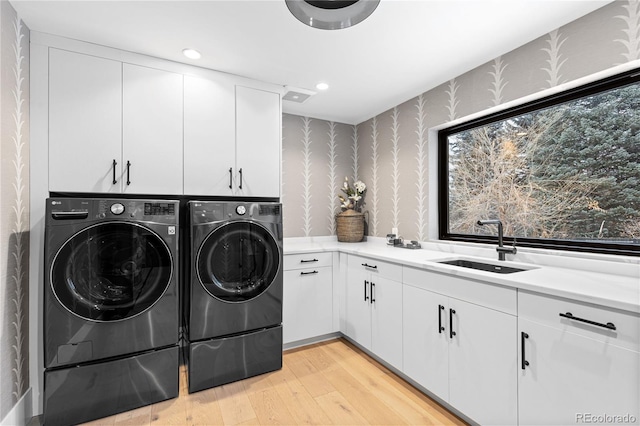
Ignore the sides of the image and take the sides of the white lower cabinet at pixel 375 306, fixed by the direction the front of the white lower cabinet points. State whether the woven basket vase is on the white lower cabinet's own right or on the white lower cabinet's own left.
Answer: on the white lower cabinet's own right

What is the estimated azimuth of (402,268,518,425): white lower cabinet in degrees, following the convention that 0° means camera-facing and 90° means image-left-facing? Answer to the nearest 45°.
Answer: approximately 45°

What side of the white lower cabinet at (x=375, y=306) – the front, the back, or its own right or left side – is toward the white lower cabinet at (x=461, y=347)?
left

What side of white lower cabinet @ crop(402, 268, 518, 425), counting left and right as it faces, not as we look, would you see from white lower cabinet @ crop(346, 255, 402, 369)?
right

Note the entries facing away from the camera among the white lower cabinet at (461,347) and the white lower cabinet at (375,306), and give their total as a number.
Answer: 0

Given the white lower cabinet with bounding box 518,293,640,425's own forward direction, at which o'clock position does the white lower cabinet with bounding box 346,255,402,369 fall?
the white lower cabinet with bounding box 346,255,402,369 is roughly at 2 o'clock from the white lower cabinet with bounding box 518,293,640,425.

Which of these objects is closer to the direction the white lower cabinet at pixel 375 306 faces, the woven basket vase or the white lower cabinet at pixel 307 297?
the white lower cabinet

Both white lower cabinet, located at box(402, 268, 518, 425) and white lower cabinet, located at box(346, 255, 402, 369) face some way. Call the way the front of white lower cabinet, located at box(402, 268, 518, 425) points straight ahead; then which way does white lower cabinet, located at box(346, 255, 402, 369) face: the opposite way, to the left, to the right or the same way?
the same way

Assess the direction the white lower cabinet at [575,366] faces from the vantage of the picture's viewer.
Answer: facing the viewer and to the left of the viewer

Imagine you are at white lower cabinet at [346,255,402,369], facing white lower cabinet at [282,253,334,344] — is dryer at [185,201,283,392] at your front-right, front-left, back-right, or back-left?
front-left

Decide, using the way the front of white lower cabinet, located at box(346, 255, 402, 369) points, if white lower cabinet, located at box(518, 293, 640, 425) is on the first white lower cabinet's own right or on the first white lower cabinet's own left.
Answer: on the first white lower cabinet's own left

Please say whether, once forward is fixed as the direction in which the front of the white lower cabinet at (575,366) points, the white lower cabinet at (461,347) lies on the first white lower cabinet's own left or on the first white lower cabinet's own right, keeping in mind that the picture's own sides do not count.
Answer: on the first white lower cabinet's own right

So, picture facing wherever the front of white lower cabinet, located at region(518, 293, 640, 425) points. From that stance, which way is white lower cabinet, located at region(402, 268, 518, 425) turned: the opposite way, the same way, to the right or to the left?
the same way

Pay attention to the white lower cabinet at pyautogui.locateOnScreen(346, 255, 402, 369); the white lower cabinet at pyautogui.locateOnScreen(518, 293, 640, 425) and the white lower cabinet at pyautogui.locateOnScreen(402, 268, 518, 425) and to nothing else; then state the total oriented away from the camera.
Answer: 0

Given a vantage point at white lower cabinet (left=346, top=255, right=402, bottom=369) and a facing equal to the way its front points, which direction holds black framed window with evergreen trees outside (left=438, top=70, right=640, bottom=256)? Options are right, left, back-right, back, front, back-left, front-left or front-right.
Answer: back-left
